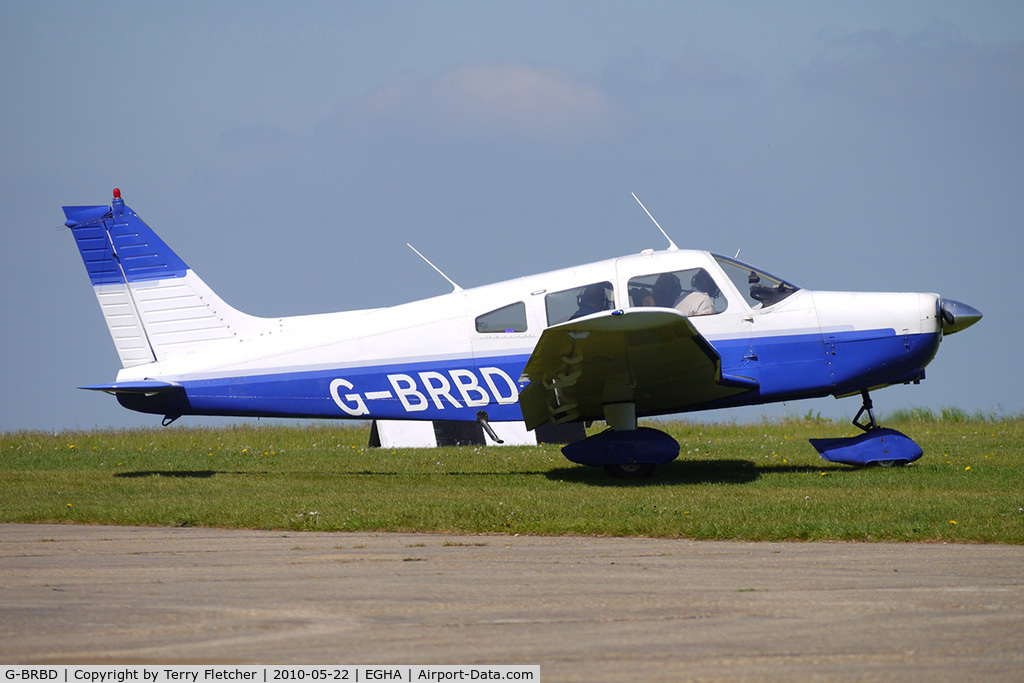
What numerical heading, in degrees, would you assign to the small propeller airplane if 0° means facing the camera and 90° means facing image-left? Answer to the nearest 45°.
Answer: approximately 270°
